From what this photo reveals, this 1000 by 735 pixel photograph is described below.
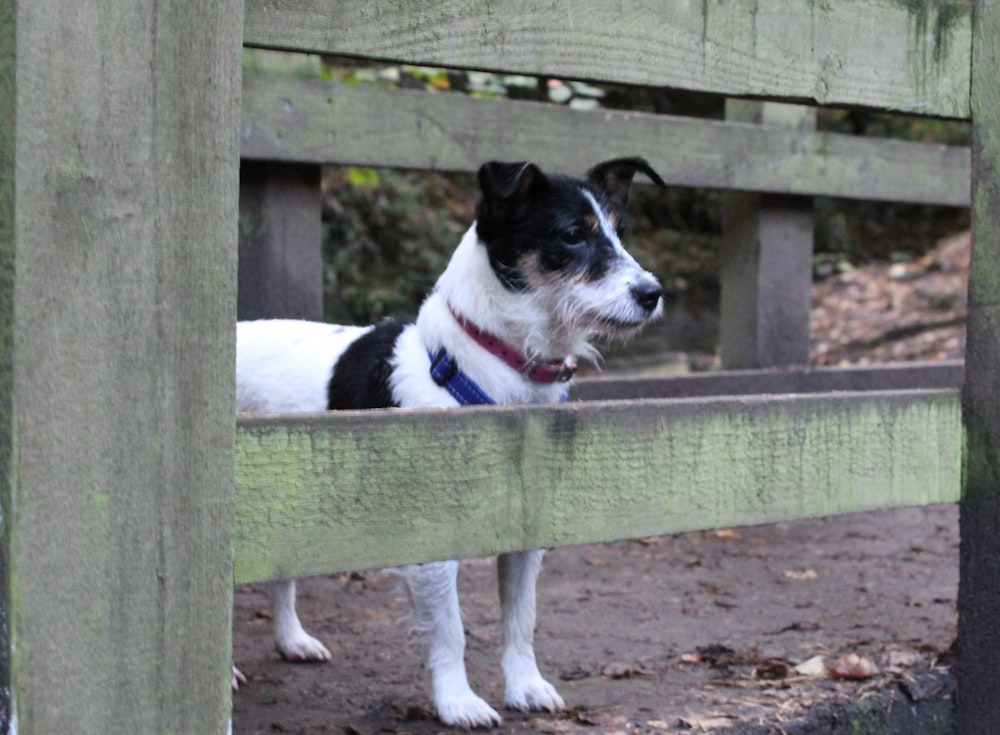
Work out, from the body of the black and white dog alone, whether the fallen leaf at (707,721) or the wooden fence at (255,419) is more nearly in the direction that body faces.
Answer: the fallen leaf

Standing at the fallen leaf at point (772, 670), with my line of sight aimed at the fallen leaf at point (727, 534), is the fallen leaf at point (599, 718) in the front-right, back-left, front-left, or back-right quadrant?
back-left

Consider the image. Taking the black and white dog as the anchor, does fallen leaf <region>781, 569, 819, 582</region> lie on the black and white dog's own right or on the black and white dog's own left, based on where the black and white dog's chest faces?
on the black and white dog's own left

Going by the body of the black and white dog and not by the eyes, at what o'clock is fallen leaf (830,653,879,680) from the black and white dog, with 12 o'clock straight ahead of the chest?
The fallen leaf is roughly at 11 o'clock from the black and white dog.

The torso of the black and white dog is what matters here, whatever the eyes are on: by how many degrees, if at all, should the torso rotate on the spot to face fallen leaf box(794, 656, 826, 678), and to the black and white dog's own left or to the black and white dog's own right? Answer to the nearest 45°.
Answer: approximately 45° to the black and white dog's own left

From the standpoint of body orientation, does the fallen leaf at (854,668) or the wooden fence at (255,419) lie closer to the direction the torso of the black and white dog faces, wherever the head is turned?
the fallen leaf

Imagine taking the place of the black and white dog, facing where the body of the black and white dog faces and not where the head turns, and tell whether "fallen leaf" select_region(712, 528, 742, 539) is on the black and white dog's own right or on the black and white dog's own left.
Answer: on the black and white dog's own left

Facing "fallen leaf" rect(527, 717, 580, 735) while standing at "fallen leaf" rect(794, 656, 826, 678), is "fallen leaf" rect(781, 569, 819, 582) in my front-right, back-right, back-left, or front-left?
back-right

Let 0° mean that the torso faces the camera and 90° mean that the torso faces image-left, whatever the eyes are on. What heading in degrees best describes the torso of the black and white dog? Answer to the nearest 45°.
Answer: approximately 315°
